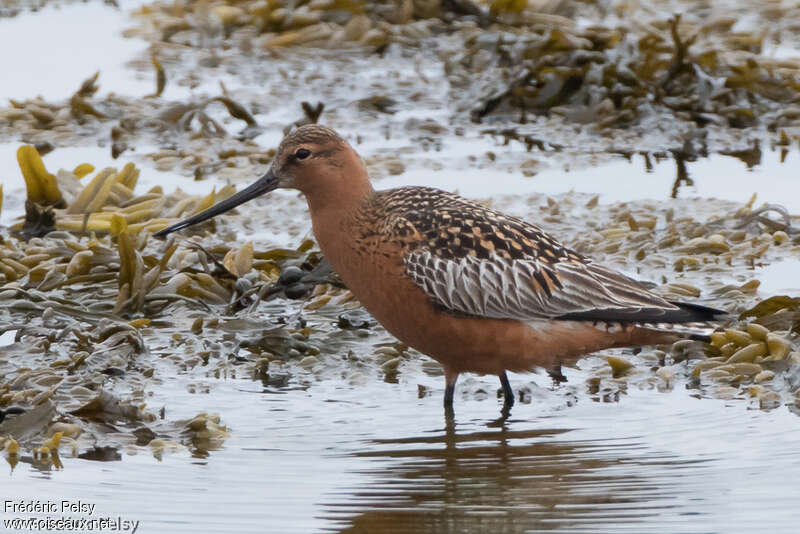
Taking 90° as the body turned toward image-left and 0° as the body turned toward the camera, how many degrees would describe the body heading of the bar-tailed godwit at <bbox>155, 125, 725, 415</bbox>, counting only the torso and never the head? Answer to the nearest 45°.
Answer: approximately 90°
